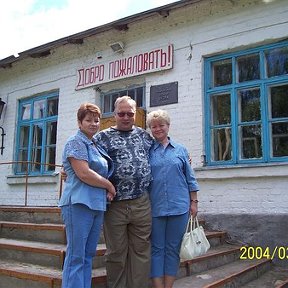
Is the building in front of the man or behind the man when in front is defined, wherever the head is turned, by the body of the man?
behind

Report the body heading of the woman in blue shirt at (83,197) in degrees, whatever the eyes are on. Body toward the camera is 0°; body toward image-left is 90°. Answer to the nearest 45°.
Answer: approximately 315°

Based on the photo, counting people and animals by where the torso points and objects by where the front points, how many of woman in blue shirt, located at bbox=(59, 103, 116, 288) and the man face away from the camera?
0

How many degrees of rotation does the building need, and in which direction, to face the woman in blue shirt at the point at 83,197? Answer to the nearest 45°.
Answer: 0° — it already faces them

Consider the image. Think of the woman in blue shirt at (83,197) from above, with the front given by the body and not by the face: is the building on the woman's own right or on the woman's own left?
on the woman's own left

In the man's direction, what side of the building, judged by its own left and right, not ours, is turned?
front
